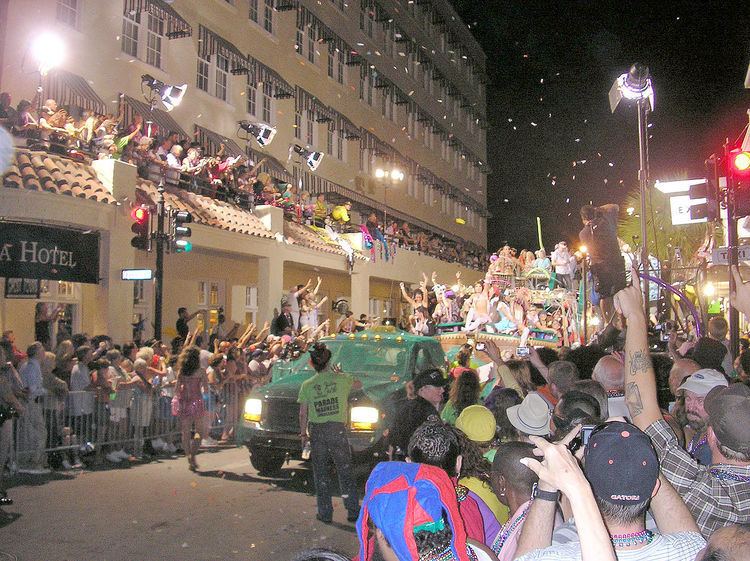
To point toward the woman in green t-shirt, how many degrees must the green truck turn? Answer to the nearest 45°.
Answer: approximately 45° to its left

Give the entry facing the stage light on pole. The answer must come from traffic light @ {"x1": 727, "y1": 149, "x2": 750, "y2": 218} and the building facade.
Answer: the building facade

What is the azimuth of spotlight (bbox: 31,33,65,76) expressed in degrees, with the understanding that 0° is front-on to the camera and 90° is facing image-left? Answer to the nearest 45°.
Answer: approximately 0°

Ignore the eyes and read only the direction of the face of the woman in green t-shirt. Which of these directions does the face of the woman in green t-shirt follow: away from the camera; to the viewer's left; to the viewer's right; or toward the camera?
away from the camera

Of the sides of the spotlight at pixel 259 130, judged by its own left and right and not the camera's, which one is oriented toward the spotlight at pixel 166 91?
right

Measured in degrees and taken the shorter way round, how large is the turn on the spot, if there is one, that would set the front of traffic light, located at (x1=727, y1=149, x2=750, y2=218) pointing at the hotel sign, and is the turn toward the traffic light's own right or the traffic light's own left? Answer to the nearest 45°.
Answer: approximately 90° to the traffic light's own right

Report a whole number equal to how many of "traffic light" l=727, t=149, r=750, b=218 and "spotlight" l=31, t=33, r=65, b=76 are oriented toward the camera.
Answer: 2

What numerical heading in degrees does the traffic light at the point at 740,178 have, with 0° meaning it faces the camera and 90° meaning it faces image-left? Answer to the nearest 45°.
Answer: approximately 0°

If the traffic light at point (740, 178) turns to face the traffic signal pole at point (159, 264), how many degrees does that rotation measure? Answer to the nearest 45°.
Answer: approximately 90° to its right

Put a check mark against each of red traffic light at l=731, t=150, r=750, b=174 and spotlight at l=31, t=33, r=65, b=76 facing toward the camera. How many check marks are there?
2

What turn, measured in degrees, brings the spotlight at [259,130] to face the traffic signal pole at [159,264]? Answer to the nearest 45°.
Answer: approximately 45° to its right
